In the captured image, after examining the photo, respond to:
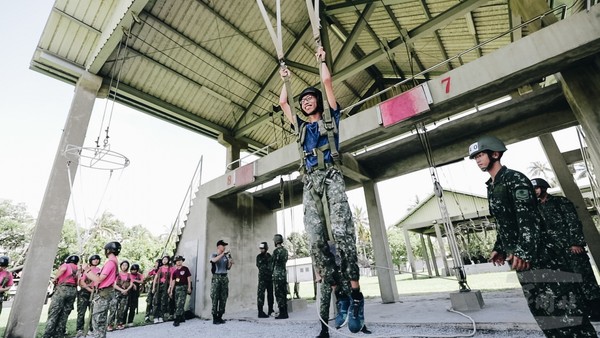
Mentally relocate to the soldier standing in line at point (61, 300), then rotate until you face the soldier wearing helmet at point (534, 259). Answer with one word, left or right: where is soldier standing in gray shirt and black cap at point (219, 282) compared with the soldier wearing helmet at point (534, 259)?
left

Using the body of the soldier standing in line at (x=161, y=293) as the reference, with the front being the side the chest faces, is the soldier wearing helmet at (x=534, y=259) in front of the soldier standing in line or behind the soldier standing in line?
in front

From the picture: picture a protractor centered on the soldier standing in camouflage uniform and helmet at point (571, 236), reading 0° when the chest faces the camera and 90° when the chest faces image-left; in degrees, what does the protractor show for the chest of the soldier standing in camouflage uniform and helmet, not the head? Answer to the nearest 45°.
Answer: approximately 45°

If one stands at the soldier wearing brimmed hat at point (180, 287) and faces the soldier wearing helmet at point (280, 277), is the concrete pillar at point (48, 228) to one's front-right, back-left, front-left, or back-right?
back-right

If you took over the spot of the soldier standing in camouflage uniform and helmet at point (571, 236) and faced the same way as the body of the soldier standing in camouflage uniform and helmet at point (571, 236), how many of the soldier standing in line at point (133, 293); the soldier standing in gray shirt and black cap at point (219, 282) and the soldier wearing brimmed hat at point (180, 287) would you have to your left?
0

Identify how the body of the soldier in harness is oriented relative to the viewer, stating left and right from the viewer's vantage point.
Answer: facing the viewer and to the left of the viewer

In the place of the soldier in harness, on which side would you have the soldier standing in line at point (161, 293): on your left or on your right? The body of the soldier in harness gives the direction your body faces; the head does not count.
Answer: on your right

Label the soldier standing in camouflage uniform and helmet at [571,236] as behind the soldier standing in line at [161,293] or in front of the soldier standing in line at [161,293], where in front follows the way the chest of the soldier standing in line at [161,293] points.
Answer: in front

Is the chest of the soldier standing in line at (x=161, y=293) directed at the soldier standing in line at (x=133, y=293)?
no
